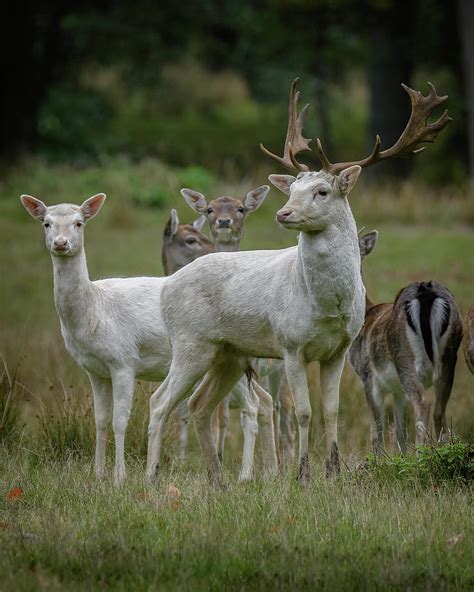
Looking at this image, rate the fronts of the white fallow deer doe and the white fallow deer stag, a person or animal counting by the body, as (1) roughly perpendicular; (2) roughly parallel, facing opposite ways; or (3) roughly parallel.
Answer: roughly perpendicular

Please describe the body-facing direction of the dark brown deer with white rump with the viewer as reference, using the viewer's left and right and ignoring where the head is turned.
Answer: facing away from the viewer and to the left of the viewer

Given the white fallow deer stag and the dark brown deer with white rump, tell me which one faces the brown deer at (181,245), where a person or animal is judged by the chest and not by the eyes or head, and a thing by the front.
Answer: the dark brown deer with white rump

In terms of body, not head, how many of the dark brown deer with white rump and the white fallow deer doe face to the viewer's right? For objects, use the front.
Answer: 0

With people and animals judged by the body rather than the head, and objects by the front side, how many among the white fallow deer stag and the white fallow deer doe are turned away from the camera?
0

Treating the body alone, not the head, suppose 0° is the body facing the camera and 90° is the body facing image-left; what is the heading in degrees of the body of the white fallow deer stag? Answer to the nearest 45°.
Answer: approximately 315°

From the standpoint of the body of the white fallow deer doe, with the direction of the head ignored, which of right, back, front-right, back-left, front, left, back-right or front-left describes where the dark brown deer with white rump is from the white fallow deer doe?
back-left

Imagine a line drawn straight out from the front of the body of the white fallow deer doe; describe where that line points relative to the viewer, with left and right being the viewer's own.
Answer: facing the viewer and to the left of the viewer

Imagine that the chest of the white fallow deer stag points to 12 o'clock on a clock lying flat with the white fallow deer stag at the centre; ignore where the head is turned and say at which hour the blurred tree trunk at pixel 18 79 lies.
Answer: The blurred tree trunk is roughly at 7 o'clock from the white fallow deer stag.

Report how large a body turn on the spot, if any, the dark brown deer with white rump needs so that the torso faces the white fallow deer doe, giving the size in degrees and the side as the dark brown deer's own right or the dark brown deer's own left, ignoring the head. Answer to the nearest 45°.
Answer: approximately 45° to the dark brown deer's own left

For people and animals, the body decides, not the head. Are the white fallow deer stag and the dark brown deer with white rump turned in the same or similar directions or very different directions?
very different directions
